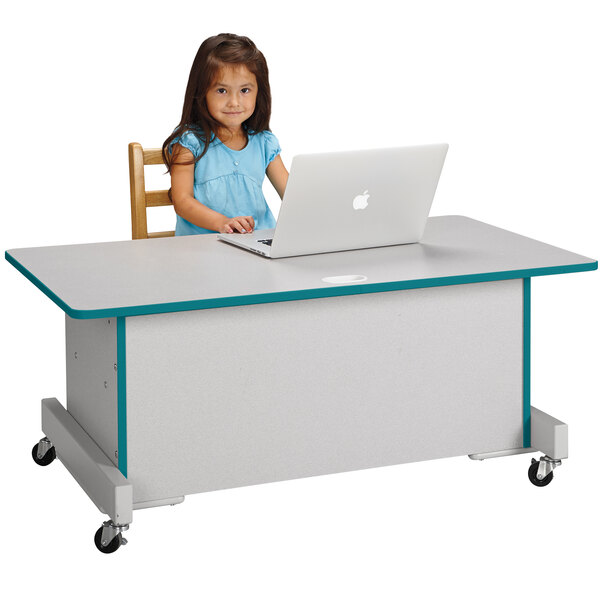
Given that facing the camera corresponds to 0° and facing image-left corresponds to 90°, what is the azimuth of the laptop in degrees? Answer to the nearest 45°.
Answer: approximately 135°

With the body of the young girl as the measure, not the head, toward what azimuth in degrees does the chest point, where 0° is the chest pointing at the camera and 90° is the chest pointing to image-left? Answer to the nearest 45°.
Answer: approximately 315°

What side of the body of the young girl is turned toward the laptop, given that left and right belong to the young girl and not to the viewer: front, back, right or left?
front

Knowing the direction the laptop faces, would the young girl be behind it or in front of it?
in front

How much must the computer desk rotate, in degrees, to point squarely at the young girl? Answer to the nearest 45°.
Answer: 0° — it already faces them

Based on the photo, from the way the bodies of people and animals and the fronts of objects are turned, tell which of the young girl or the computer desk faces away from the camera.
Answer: the computer desk

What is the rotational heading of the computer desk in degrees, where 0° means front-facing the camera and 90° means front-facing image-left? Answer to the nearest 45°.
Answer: approximately 180°

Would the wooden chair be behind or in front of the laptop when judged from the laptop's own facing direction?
in front

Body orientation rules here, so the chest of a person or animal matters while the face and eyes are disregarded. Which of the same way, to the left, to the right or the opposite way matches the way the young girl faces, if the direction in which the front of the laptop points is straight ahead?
the opposite way

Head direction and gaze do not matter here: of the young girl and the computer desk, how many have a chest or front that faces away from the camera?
1
